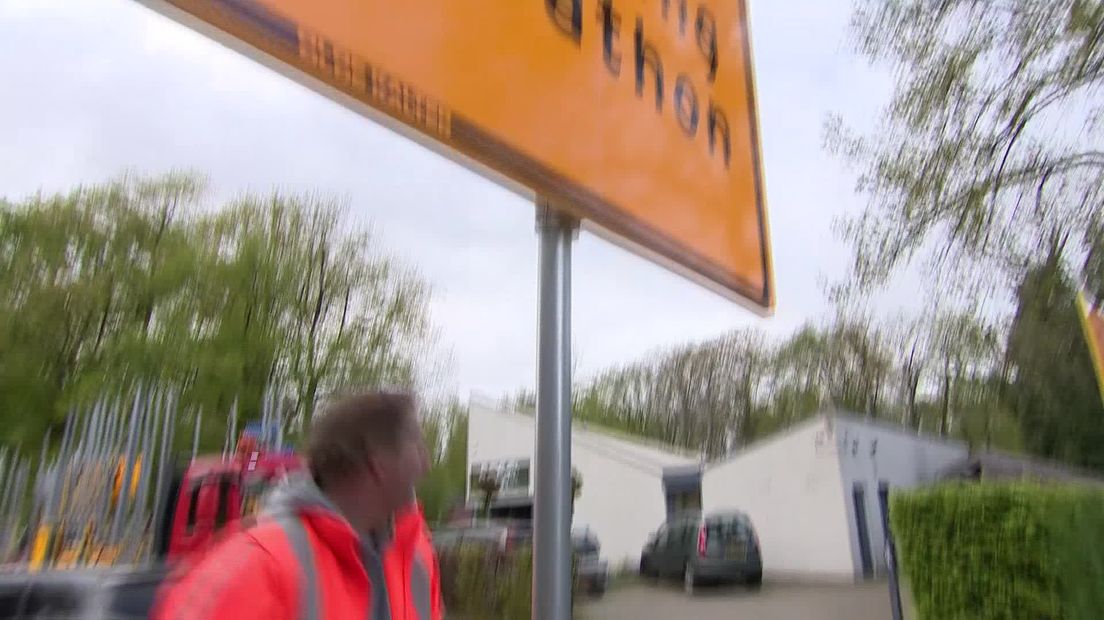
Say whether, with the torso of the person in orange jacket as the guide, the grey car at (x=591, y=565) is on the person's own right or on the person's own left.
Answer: on the person's own left

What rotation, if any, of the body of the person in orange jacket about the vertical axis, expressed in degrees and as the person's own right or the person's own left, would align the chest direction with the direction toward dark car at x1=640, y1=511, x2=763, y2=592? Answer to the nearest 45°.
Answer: approximately 90° to the person's own left

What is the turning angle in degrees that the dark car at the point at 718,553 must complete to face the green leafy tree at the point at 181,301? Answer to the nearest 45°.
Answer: approximately 45° to its left

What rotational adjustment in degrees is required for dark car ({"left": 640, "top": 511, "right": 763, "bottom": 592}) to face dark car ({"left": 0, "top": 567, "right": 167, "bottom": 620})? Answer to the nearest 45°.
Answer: approximately 135° to its left

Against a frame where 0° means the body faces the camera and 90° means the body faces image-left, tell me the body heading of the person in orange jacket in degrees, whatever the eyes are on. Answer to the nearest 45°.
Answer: approximately 315°

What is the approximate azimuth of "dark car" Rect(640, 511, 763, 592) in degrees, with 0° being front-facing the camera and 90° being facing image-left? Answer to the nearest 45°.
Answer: approximately 135°

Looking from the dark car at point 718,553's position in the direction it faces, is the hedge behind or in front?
behind
